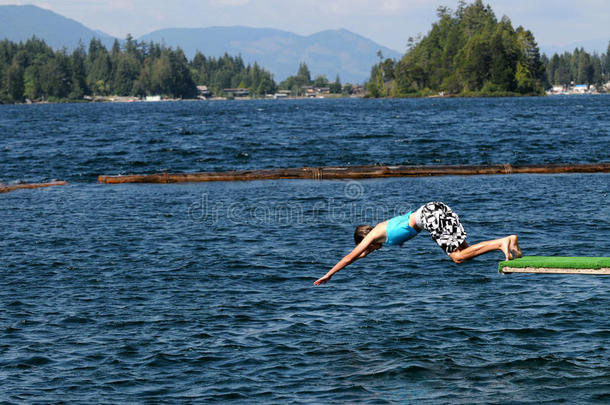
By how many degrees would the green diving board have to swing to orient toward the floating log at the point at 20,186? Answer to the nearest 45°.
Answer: approximately 45° to its right

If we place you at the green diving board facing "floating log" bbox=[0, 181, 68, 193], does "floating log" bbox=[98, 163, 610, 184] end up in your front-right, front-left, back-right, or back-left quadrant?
front-right

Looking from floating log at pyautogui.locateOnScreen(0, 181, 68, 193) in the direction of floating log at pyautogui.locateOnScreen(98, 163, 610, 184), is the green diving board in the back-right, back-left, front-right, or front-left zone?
front-right

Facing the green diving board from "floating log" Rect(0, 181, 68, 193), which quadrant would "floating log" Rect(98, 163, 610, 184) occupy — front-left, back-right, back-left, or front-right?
front-left

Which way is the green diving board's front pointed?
to the viewer's left

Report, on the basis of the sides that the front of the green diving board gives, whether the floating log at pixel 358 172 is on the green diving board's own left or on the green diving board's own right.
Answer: on the green diving board's own right
